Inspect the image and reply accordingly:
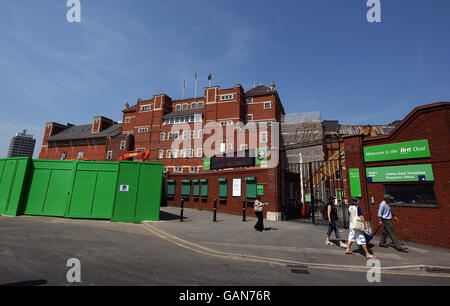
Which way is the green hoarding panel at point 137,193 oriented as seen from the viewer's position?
toward the camera

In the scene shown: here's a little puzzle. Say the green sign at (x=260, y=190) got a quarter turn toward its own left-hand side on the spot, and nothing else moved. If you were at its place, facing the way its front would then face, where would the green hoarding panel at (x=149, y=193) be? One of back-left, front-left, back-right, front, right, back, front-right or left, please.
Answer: back-right

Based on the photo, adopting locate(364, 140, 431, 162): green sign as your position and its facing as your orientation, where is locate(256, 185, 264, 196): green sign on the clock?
locate(256, 185, 264, 196): green sign is roughly at 2 o'clock from locate(364, 140, 431, 162): green sign.

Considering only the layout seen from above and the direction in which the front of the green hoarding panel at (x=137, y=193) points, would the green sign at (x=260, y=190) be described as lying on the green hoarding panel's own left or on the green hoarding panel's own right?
on the green hoarding panel's own left

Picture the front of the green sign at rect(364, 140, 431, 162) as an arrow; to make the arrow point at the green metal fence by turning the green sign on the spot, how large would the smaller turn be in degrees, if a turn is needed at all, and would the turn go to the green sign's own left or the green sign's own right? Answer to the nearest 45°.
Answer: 0° — it already faces it

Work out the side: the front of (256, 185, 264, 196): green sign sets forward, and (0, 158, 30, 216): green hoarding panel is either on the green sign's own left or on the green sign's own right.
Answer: on the green sign's own right

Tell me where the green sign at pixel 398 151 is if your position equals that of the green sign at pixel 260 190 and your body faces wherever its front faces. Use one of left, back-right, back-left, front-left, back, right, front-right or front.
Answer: front-left

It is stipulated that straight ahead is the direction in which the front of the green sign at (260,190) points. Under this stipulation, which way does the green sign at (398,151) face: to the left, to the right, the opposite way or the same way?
to the right

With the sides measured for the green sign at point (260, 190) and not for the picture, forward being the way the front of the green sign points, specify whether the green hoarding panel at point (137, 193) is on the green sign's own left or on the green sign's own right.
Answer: on the green sign's own right

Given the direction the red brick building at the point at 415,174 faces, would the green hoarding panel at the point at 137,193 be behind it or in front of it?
in front

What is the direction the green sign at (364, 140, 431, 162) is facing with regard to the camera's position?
facing the viewer and to the left of the viewer

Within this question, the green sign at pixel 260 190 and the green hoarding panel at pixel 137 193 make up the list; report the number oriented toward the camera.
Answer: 2

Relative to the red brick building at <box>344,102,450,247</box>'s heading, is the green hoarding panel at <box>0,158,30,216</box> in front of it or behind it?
in front

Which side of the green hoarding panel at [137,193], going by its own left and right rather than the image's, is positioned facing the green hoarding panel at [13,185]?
right

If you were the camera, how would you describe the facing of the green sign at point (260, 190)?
facing the viewer

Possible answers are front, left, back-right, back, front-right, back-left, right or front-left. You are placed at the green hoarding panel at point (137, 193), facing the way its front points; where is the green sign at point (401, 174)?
front-left

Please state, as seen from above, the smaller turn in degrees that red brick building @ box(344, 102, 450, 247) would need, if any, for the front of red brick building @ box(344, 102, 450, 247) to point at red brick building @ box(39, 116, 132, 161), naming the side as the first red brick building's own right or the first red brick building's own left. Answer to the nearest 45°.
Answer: approximately 45° to the first red brick building's own right
